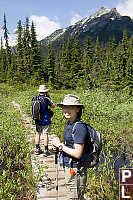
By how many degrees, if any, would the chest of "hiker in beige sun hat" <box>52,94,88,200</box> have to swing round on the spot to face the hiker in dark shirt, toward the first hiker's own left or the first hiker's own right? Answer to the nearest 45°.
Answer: approximately 90° to the first hiker's own right

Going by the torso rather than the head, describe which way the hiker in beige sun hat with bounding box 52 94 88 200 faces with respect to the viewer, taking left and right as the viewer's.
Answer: facing to the left of the viewer

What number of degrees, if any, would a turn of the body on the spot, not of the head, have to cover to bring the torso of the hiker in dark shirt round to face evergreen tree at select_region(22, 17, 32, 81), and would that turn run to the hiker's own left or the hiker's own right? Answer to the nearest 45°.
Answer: approximately 45° to the hiker's own left

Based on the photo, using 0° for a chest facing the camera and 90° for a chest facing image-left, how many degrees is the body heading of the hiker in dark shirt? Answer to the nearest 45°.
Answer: approximately 225°

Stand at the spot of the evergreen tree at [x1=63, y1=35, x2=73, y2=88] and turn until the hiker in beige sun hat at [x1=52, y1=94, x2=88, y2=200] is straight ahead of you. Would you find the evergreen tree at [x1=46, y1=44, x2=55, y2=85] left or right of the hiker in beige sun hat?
right
